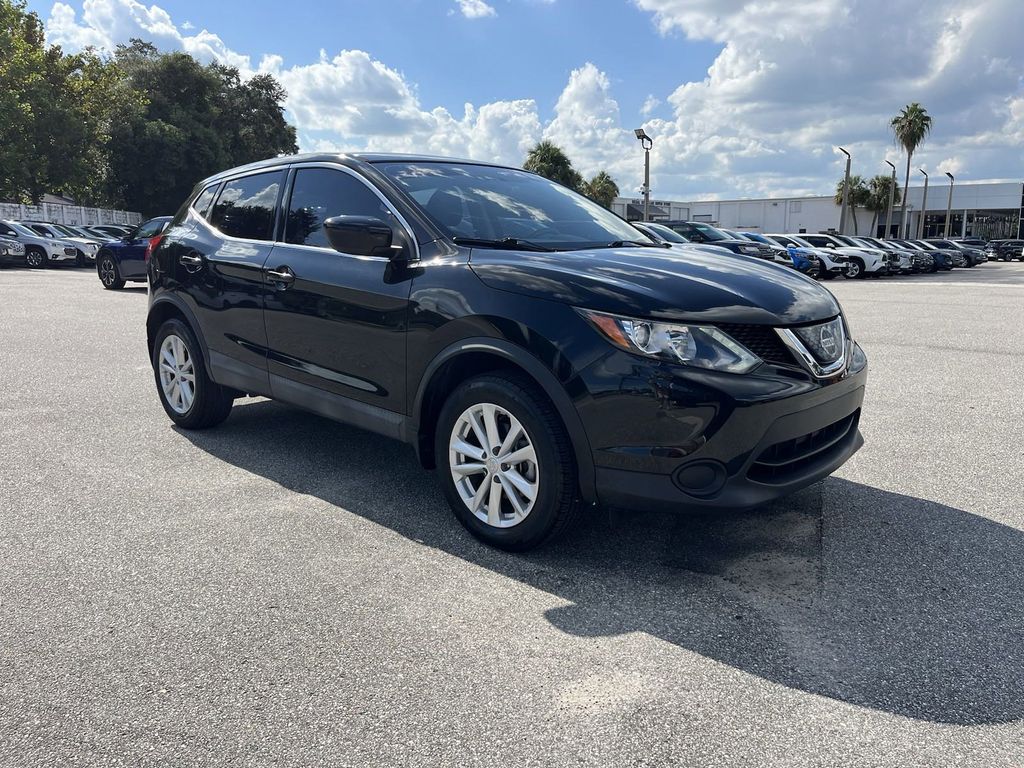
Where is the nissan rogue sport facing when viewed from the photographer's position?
facing the viewer and to the right of the viewer

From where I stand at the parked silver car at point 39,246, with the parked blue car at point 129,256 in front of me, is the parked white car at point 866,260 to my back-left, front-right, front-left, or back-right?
front-left

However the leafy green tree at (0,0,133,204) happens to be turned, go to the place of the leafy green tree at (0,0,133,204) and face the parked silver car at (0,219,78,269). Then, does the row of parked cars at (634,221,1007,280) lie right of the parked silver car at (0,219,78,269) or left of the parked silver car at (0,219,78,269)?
left

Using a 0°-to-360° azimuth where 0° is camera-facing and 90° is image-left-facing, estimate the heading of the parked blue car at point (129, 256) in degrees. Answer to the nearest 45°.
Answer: approximately 45°

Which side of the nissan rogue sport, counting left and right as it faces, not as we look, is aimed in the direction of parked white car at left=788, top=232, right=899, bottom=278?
left

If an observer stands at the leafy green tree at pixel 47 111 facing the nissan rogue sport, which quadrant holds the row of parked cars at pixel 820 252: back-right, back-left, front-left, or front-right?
front-left

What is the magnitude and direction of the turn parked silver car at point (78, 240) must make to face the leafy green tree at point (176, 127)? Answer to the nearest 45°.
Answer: approximately 135° to its left

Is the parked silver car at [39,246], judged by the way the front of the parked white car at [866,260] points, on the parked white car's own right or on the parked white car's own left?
on the parked white car's own right

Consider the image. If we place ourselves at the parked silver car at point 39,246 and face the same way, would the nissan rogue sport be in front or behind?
in front

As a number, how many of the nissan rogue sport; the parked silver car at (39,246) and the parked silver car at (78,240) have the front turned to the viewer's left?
0
